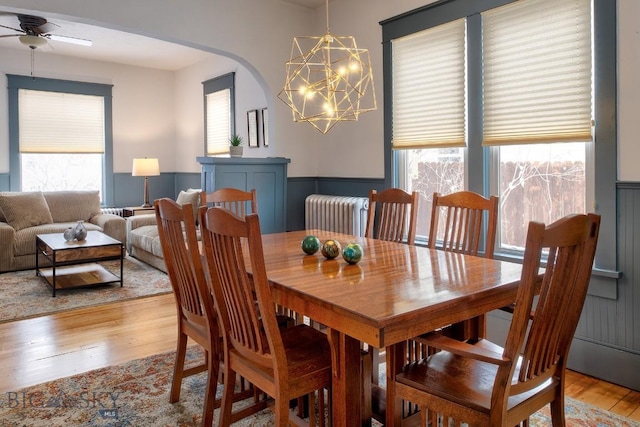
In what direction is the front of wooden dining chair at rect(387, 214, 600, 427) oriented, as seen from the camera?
facing away from the viewer and to the left of the viewer

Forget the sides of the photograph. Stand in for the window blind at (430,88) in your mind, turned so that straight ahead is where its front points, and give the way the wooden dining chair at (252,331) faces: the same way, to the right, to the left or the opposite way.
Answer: the opposite way

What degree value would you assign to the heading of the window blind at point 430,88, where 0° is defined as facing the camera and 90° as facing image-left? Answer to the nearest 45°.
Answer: approximately 45°

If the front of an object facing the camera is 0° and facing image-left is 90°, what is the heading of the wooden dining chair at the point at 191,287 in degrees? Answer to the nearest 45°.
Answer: approximately 225°

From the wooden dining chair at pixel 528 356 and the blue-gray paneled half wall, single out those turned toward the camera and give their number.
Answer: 1
